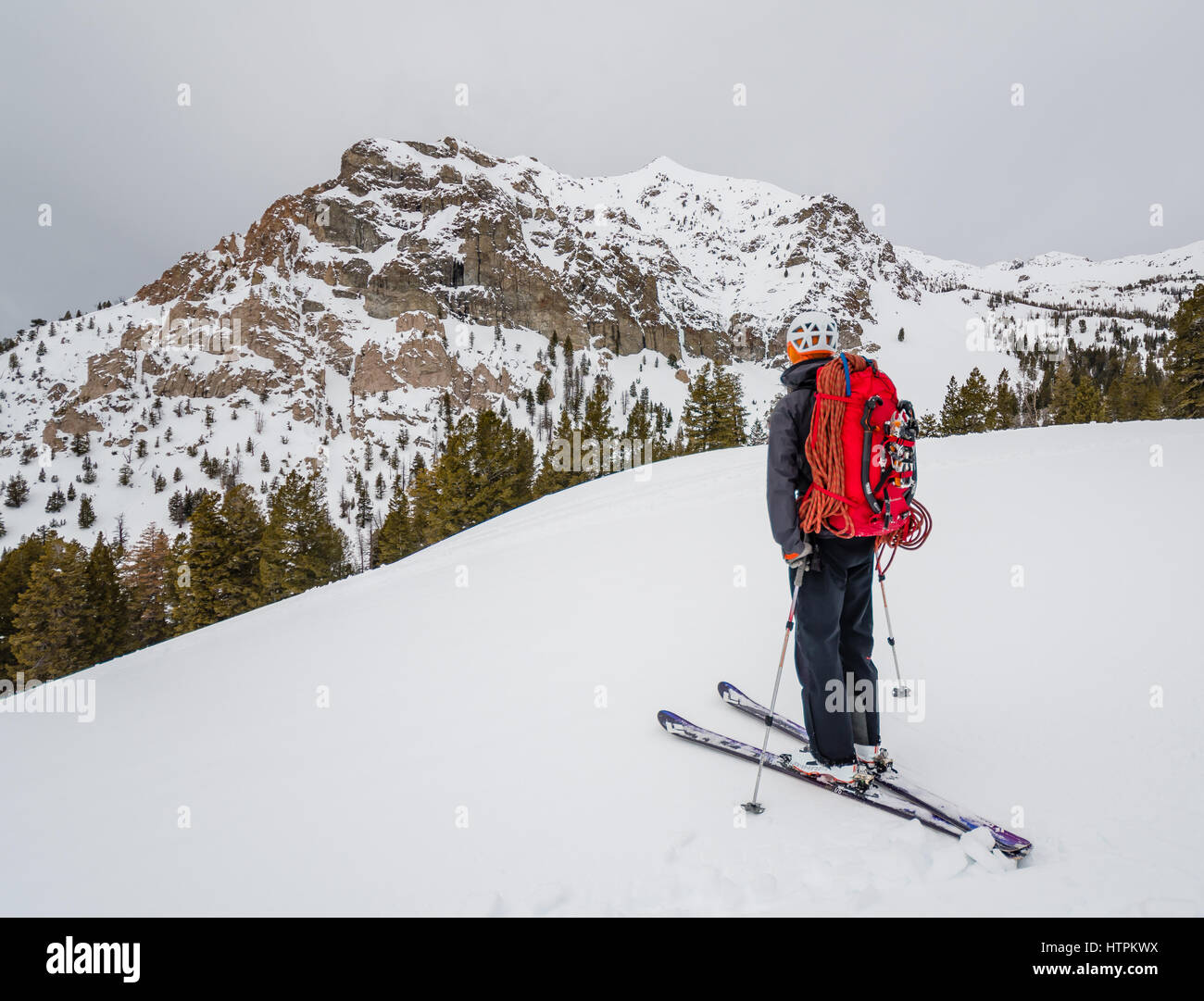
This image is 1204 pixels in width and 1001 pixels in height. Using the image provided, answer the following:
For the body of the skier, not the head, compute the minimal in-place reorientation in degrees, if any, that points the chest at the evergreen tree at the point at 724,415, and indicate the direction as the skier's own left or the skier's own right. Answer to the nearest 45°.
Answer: approximately 45° to the skier's own right

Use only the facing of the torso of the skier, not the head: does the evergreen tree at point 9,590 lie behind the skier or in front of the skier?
in front

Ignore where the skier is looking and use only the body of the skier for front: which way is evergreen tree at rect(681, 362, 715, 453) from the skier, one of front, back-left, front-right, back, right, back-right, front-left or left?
front-right

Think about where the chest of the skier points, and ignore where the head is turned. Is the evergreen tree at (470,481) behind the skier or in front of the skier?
in front

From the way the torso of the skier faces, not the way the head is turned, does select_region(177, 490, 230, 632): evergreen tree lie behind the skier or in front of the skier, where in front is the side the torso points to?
in front

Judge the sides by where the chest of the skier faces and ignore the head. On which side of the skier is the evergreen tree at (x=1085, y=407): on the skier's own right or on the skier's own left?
on the skier's own right

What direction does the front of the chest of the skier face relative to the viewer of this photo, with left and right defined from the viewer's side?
facing away from the viewer and to the left of the viewer

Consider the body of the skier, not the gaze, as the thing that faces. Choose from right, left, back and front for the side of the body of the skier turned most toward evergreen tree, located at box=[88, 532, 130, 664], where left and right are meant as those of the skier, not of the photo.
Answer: front
